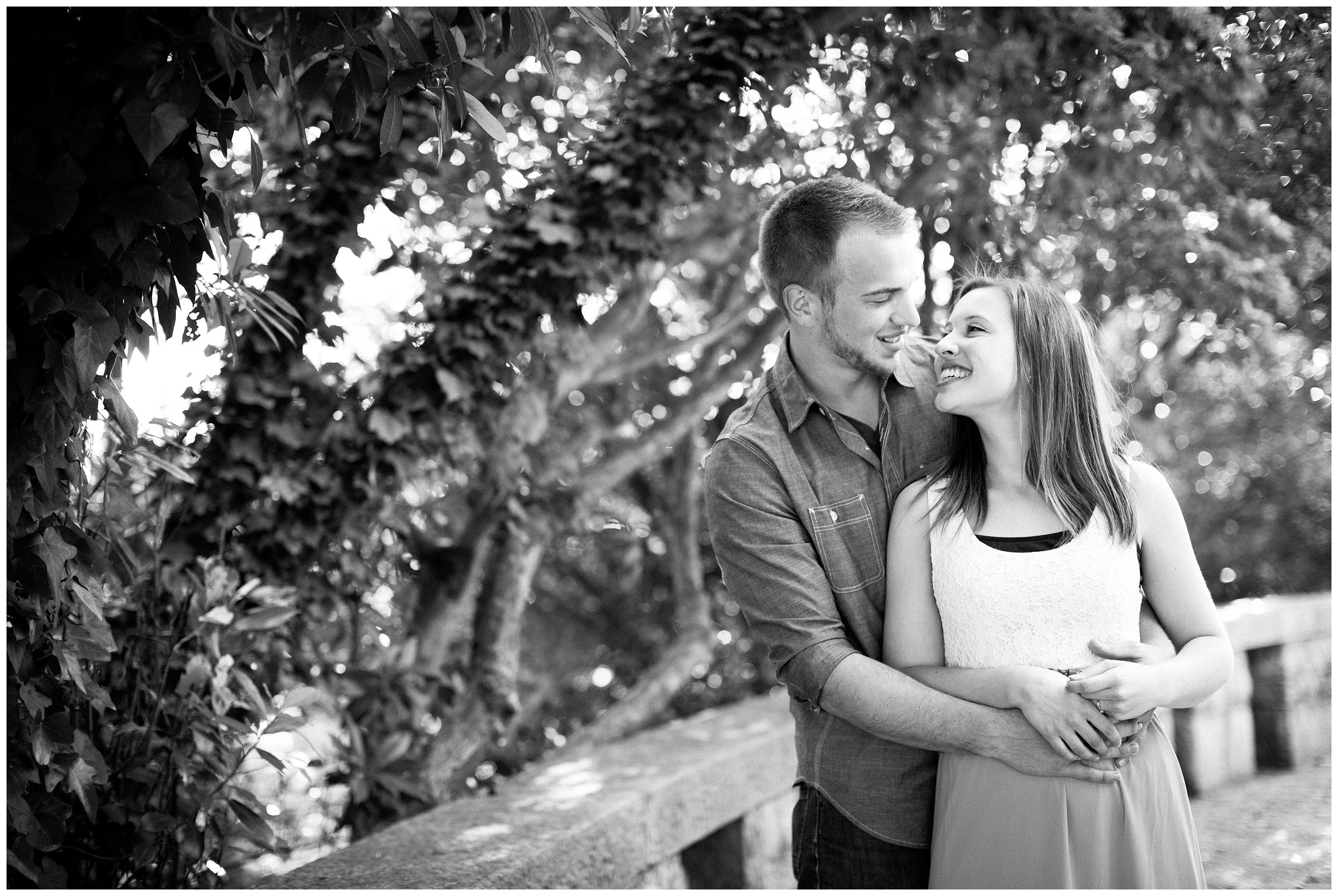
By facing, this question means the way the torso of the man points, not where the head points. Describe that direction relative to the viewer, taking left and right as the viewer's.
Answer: facing the viewer and to the right of the viewer

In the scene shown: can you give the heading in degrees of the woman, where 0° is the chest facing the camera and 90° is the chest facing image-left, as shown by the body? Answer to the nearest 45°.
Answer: approximately 0°

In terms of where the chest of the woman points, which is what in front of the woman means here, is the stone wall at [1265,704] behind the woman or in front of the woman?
behind

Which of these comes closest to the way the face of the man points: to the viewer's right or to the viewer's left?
to the viewer's right

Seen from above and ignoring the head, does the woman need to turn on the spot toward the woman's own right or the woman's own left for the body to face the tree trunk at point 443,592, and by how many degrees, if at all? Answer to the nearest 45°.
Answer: approximately 135° to the woman's own right

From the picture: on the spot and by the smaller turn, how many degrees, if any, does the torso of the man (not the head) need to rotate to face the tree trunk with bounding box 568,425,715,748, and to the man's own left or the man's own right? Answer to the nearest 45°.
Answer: approximately 135° to the man's own left

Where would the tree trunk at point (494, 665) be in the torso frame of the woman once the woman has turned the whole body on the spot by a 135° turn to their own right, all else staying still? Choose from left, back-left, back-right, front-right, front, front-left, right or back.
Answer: front

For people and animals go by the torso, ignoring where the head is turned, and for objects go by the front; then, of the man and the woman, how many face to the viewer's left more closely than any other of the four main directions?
0
